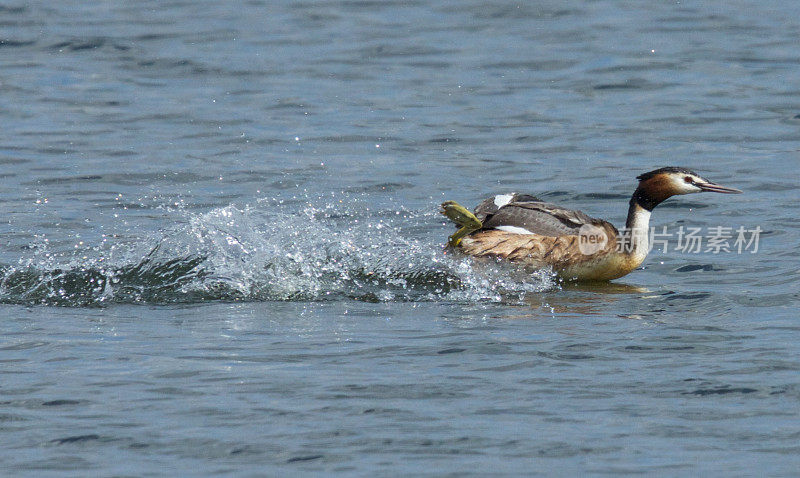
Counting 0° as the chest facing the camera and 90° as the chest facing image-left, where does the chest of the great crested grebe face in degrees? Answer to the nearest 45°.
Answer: approximately 270°
